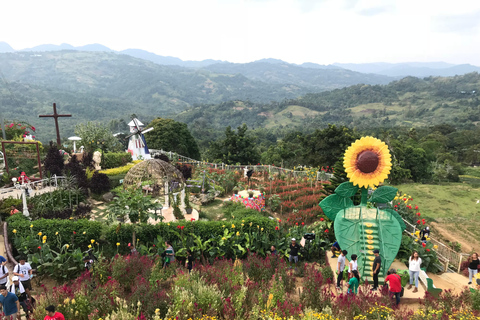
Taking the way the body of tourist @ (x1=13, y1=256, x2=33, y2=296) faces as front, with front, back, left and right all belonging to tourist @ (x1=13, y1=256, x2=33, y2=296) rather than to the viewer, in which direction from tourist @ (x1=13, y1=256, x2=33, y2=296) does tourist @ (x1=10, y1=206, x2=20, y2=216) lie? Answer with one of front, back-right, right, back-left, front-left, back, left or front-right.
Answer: back

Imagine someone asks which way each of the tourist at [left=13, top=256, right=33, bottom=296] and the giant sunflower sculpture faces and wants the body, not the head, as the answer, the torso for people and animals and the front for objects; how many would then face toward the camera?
2

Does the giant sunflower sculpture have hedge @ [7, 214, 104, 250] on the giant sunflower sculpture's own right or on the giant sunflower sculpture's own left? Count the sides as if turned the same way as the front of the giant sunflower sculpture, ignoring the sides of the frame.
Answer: on the giant sunflower sculpture's own right

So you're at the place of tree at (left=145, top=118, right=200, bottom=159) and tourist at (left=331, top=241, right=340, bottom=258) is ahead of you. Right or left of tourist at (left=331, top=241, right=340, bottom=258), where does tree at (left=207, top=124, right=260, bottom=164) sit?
left

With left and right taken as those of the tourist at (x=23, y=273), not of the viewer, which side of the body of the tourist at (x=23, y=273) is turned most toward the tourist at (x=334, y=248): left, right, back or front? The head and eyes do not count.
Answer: left

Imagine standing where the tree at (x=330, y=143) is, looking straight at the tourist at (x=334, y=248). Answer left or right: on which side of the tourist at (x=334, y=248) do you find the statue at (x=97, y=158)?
right

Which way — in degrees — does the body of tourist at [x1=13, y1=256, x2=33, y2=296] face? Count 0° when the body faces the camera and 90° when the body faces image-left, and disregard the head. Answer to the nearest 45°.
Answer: approximately 0°

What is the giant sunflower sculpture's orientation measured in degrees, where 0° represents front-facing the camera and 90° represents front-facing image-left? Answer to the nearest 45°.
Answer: approximately 0°

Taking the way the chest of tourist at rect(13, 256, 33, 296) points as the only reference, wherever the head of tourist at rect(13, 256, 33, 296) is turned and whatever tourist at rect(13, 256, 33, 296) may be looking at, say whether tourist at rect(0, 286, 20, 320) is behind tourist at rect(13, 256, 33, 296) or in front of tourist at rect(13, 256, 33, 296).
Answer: in front
